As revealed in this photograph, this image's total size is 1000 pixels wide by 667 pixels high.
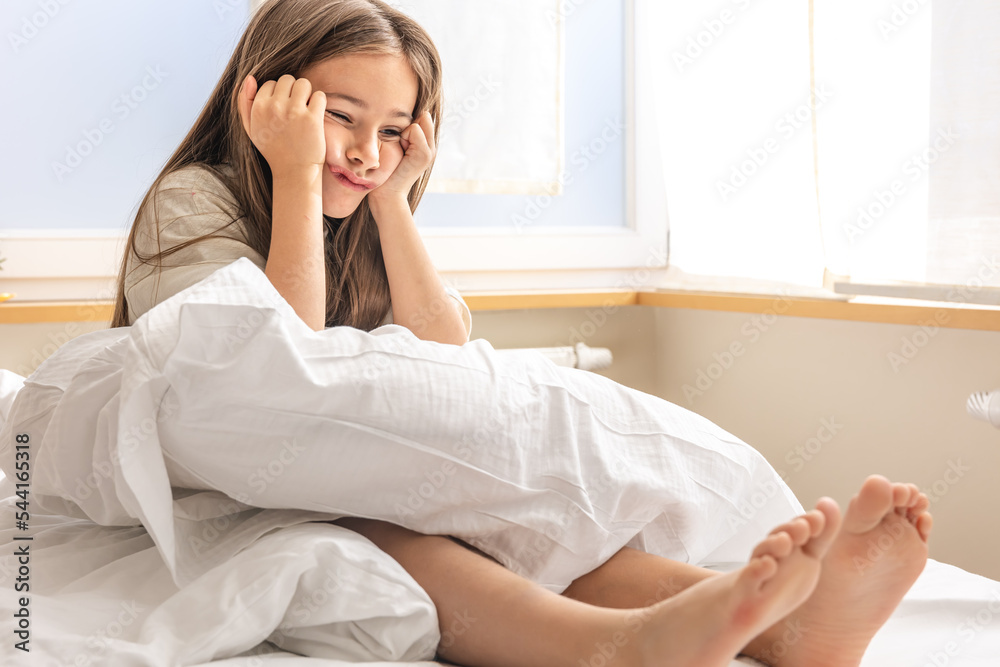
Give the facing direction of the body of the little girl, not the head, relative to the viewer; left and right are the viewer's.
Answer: facing the viewer and to the right of the viewer

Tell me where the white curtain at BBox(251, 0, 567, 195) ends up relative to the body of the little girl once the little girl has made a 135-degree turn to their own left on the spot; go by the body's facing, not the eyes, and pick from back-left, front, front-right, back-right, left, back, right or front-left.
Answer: front

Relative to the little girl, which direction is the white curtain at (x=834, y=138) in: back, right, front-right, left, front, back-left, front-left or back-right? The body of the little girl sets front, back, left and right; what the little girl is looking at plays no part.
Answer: left

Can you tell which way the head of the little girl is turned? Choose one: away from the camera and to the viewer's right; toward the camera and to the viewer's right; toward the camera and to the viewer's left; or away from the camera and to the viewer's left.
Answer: toward the camera and to the viewer's right

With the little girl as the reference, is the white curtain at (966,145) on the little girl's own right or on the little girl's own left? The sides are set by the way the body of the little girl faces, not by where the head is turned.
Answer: on the little girl's own left
